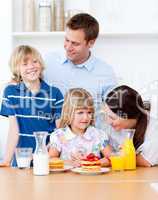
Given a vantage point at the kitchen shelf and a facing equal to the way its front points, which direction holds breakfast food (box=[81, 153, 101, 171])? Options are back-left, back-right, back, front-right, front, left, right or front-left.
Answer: front

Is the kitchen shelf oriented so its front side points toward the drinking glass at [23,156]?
yes

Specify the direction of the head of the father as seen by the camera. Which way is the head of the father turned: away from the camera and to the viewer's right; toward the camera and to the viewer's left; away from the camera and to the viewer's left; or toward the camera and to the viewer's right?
toward the camera and to the viewer's left

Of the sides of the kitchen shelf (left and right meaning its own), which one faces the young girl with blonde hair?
front

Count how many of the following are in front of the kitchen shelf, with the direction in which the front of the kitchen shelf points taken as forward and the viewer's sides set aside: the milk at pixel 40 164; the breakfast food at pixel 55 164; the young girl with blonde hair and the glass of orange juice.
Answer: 4

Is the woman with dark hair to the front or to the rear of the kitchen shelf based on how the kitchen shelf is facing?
to the front

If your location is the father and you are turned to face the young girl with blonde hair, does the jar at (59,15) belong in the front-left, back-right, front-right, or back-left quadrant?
back-right

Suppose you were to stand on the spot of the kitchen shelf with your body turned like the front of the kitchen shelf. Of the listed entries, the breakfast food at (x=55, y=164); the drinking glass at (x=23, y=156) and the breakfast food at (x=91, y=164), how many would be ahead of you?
3

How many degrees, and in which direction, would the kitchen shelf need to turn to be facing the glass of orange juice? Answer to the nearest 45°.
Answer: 0° — it already faces it

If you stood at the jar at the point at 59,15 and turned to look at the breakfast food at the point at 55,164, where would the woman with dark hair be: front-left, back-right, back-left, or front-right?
front-left

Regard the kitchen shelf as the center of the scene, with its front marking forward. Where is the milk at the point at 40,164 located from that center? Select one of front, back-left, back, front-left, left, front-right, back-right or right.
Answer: front

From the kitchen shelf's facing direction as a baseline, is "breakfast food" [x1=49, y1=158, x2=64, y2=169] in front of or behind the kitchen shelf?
in front

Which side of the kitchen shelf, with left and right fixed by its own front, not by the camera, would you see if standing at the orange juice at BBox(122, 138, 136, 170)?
front

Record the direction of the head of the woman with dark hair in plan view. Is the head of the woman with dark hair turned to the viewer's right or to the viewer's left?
to the viewer's left

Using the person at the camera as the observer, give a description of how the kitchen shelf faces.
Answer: facing the viewer

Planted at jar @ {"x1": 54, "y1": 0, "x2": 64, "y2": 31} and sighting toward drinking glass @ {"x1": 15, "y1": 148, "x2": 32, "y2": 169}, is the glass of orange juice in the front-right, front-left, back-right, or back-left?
front-left
